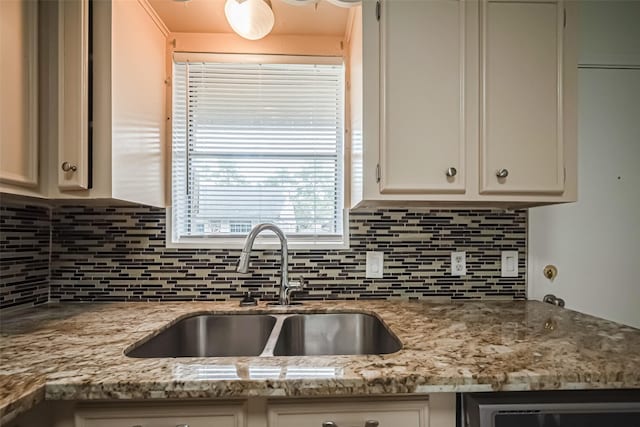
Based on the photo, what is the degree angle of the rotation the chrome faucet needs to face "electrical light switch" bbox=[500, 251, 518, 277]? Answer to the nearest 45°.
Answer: approximately 135° to its left

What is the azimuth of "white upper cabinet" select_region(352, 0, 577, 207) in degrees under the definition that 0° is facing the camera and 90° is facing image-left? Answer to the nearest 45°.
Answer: approximately 0°

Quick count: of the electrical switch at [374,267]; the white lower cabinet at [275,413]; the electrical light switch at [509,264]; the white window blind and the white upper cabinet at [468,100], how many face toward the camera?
5

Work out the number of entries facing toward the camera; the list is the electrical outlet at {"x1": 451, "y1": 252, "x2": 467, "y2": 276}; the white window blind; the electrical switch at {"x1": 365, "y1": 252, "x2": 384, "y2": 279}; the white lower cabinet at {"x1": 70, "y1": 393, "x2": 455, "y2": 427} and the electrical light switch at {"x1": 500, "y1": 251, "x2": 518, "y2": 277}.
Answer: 5

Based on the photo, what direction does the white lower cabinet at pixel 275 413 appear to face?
toward the camera

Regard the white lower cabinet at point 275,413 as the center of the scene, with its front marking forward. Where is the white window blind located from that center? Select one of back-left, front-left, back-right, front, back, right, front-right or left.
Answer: back

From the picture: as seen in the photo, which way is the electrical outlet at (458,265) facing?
toward the camera

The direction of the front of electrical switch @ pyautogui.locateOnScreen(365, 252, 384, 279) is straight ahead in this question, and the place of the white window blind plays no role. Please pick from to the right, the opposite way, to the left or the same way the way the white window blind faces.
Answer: the same way

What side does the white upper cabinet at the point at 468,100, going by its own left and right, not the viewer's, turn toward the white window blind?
right

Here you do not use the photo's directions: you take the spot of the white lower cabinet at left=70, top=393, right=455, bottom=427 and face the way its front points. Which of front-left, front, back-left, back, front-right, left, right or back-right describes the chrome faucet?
back

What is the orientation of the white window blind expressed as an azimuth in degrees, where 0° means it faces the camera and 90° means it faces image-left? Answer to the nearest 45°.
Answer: approximately 0°
